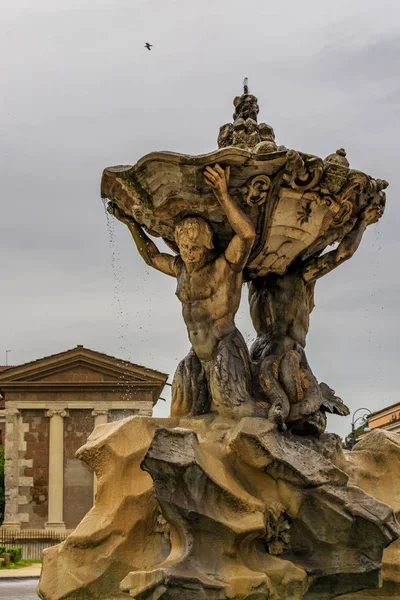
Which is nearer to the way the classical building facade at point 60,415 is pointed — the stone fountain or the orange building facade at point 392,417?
the stone fountain

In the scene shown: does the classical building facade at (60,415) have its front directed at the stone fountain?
yes

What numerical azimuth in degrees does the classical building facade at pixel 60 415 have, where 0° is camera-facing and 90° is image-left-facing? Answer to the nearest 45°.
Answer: approximately 0°

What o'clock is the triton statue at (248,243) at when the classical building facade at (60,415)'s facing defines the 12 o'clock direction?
The triton statue is roughly at 12 o'clock from the classical building facade.

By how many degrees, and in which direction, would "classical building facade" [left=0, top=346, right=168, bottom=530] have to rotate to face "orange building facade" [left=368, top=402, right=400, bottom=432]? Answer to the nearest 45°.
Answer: approximately 90° to its left
